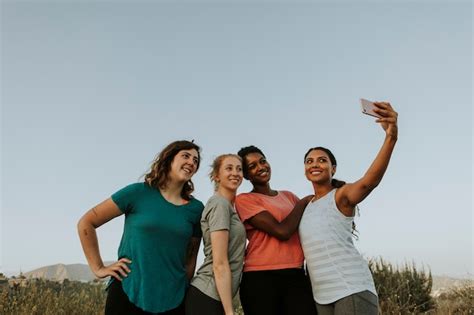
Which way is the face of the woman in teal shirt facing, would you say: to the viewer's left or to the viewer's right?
to the viewer's right

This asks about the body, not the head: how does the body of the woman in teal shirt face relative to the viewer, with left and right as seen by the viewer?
facing the viewer and to the right of the viewer

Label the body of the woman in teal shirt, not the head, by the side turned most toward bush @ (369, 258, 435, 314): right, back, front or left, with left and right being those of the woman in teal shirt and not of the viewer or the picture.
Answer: left

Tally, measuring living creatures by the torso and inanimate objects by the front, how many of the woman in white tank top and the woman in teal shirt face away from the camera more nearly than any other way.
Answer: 0

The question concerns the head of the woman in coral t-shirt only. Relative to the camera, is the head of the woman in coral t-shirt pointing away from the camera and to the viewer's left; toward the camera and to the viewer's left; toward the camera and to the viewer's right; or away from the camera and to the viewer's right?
toward the camera and to the viewer's right

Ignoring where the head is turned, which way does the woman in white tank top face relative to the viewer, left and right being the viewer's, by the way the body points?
facing the viewer and to the left of the viewer

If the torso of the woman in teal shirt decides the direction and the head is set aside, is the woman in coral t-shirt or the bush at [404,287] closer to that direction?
the woman in coral t-shirt

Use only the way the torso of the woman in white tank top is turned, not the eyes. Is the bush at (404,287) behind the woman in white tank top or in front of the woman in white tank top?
behind

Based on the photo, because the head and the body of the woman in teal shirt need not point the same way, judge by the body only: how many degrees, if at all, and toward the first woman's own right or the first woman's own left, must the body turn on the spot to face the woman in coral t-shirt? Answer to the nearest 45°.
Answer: approximately 45° to the first woman's own left
